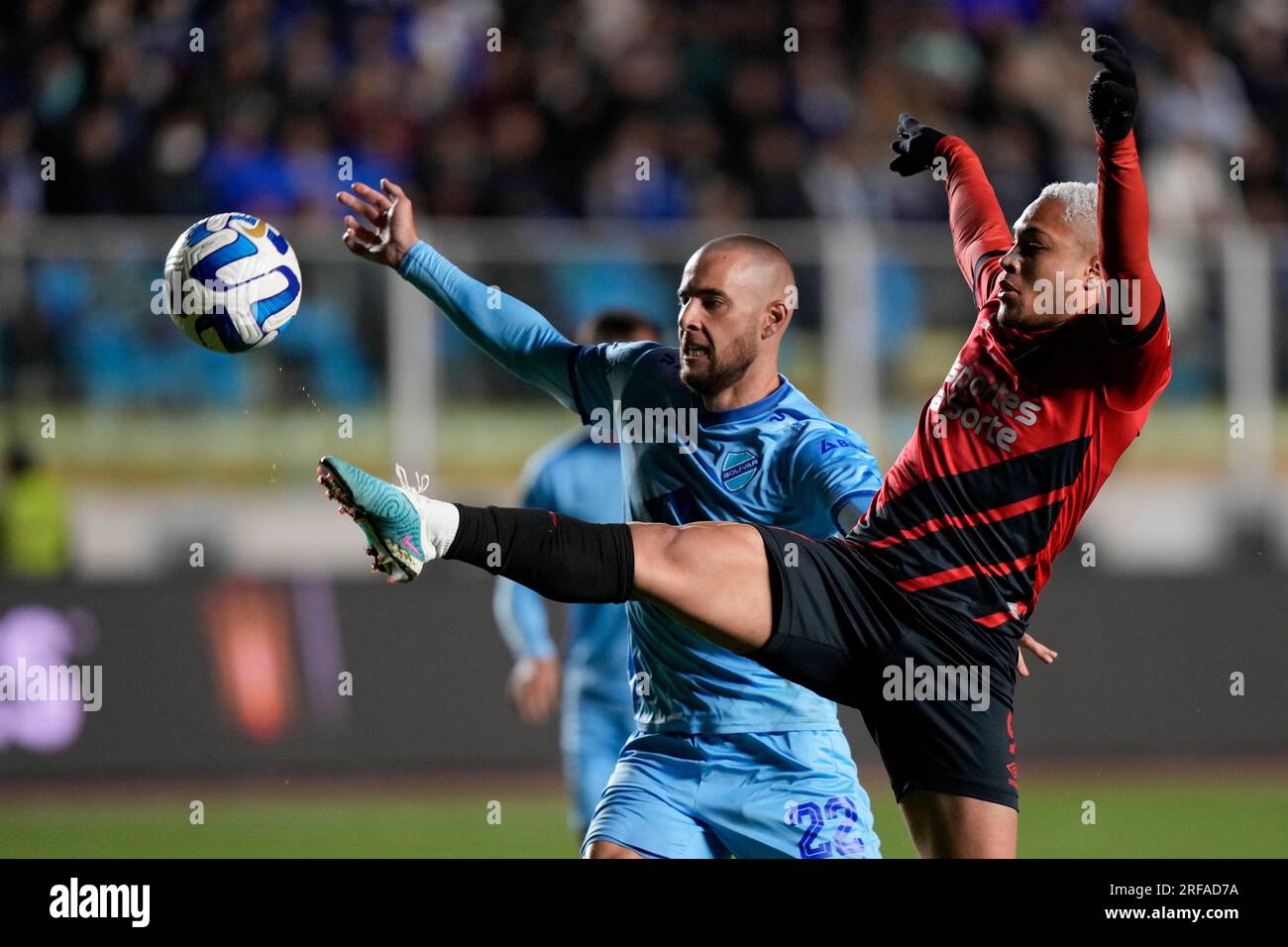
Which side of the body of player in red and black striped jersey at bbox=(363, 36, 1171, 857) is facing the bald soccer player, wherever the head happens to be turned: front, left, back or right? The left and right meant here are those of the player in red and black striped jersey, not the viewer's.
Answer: right

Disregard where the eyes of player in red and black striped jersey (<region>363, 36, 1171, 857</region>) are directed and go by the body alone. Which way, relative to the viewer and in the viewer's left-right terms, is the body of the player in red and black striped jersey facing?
facing the viewer and to the left of the viewer

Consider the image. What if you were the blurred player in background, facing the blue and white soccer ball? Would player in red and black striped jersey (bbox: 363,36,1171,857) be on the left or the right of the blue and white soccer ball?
left

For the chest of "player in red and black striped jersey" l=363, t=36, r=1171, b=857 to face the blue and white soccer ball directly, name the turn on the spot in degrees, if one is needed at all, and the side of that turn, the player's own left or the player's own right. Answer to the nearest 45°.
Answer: approximately 45° to the player's own right

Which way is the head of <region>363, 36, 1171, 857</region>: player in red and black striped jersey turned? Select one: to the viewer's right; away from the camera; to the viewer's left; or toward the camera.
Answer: to the viewer's left

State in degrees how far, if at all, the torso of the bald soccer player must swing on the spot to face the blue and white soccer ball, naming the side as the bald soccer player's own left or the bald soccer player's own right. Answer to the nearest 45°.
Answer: approximately 45° to the bald soccer player's own right

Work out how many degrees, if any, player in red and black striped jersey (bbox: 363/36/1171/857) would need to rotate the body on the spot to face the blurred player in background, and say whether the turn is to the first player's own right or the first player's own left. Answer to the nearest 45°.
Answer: approximately 90° to the first player's own right

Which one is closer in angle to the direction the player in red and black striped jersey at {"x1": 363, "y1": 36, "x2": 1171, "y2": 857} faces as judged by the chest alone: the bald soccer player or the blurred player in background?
the bald soccer player

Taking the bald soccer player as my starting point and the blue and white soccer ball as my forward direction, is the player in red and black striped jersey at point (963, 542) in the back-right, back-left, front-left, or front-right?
back-left

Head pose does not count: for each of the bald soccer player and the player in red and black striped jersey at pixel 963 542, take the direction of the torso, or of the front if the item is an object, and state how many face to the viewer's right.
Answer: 0

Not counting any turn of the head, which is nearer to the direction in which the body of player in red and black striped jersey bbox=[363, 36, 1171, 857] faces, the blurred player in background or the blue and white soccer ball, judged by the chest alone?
the blue and white soccer ball

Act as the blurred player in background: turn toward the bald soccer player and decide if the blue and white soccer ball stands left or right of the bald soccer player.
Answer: right
